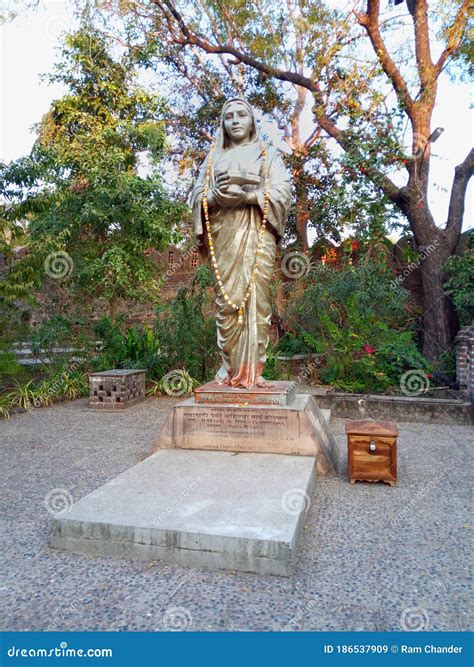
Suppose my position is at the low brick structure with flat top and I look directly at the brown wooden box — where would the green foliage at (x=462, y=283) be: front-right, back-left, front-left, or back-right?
front-left

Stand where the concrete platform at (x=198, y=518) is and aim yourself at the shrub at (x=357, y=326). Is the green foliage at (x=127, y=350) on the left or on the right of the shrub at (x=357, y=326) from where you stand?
left

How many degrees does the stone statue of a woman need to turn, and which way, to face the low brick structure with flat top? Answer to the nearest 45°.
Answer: approximately 135° to its right

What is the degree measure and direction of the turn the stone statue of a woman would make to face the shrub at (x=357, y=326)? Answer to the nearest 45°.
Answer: approximately 135° to its left

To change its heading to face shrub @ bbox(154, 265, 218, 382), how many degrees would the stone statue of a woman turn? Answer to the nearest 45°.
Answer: approximately 180°

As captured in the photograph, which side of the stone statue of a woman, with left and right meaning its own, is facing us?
front

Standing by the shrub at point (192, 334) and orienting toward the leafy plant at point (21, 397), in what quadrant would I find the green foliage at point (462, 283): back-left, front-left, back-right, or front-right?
back-left

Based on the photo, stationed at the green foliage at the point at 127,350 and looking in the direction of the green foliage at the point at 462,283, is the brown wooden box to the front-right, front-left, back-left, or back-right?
front-right

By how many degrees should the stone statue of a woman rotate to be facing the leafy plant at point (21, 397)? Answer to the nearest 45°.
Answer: approximately 135° to its right
